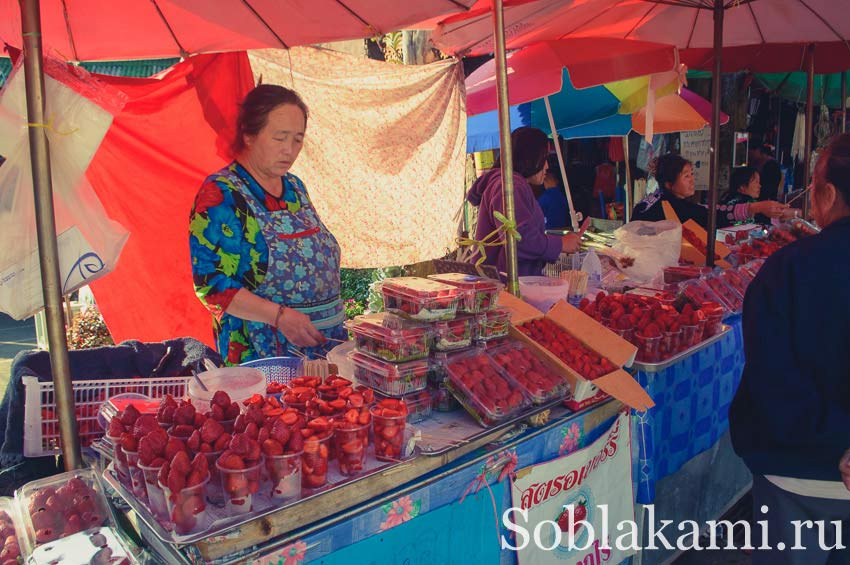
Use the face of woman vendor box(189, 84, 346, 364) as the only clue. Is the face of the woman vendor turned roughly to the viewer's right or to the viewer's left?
to the viewer's right

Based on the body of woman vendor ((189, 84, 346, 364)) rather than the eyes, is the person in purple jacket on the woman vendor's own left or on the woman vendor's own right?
on the woman vendor's own left

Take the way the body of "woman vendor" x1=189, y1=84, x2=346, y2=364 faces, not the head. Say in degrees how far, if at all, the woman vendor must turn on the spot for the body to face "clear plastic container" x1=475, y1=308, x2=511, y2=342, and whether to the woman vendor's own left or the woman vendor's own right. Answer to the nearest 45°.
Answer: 0° — they already face it

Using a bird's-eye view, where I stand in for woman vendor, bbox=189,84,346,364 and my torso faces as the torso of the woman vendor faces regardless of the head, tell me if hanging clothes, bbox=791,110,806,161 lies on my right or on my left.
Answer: on my left

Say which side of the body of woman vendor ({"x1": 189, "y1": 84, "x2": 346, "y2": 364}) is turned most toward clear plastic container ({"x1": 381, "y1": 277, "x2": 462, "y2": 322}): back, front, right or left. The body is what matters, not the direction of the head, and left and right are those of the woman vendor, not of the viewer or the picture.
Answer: front

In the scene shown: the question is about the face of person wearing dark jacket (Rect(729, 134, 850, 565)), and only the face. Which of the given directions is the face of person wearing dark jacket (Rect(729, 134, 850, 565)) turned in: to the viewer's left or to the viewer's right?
to the viewer's left

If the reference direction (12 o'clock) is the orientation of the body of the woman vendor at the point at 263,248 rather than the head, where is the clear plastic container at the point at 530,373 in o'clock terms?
The clear plastic container is roughly at 12 o'clock from the woman vendor.

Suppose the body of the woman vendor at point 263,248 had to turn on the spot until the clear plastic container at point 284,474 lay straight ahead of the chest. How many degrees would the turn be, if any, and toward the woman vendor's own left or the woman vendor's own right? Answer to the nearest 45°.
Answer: approximately 45° to the woman vendor's own right

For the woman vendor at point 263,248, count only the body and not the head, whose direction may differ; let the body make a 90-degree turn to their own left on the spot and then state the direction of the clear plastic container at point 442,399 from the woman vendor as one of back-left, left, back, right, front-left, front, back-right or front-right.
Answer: right

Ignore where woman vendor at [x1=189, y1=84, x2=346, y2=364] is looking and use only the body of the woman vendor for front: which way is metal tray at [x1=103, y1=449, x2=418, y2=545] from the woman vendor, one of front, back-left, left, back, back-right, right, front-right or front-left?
front-right

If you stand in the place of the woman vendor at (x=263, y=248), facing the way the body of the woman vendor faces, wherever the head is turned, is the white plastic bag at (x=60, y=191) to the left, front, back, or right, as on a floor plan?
right

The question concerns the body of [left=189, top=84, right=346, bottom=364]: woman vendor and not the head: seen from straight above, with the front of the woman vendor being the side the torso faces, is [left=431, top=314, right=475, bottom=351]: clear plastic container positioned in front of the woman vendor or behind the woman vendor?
in front

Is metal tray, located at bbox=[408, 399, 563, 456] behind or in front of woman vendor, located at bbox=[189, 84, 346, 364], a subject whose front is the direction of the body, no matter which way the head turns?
in front

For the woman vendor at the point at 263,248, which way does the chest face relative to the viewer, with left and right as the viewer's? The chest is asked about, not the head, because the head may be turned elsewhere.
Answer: facing the viewer and to the right of the viewer

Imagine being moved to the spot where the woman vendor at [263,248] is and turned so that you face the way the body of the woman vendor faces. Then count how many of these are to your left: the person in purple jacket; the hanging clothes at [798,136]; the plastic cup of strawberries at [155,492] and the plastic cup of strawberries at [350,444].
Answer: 2

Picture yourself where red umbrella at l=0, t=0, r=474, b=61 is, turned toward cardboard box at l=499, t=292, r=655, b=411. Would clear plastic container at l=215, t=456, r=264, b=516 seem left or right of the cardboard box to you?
right

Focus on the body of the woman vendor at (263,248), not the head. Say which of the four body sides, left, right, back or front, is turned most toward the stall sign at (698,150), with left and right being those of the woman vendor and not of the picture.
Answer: left
